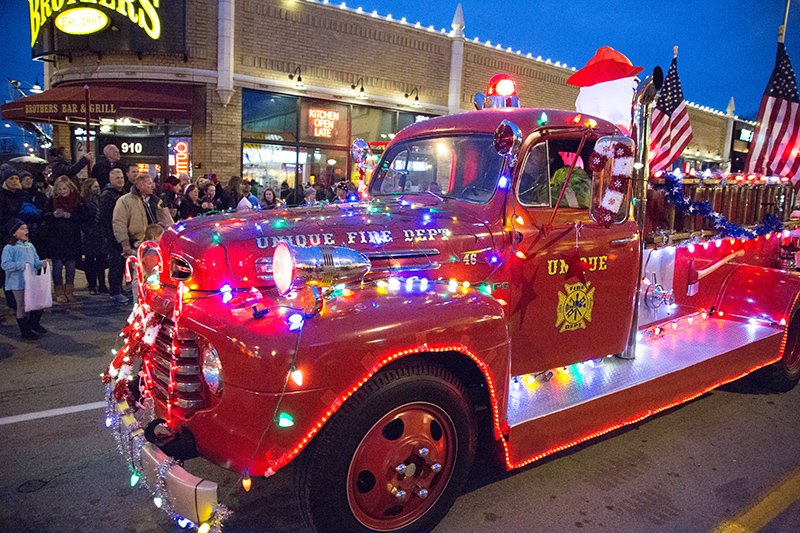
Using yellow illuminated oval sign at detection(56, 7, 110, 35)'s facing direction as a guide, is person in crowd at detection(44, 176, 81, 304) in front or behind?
in front

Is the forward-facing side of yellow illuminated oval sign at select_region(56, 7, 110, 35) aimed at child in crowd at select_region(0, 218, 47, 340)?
yes

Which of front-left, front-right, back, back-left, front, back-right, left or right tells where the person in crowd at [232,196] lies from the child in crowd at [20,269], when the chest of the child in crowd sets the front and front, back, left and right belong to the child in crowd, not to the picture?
left

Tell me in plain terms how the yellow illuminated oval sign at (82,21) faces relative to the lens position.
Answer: facing the viewer

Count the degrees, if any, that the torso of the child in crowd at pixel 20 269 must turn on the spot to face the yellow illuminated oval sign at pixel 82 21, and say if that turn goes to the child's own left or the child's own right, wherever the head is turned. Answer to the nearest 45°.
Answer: approximately 135° to the child's own left

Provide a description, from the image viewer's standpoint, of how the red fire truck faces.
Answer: facing the viewer and to the left of the viewer

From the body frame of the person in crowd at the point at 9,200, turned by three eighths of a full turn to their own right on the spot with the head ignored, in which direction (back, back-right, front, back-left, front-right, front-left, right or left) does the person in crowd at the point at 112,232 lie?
back

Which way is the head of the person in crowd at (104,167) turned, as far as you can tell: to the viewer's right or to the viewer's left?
to the viewer's right

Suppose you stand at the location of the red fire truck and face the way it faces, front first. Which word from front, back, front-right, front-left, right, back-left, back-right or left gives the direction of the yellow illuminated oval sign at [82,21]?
right

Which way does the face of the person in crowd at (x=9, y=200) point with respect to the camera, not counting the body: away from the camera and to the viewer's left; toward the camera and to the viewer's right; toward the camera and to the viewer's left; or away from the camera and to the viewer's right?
toward the camera and to the viewer's right

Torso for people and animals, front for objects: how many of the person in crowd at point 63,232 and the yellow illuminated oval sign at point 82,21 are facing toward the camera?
2

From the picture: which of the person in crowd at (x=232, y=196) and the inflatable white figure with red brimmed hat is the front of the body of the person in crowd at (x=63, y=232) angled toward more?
the inflatable white figure with red brimmed hat

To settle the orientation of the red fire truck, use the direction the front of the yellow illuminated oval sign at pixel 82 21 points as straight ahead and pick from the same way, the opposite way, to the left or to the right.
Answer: to the right

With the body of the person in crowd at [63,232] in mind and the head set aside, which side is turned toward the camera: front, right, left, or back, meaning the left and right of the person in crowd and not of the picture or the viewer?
front

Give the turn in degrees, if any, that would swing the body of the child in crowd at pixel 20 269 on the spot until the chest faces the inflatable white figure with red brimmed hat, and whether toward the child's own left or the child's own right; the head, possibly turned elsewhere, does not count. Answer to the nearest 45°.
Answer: approximately 45° to the child's own left

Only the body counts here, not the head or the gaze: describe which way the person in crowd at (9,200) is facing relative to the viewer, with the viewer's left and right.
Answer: facing the viewer and to the right of the viewer

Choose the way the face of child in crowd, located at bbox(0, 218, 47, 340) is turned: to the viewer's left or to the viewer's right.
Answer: to the viewer's right

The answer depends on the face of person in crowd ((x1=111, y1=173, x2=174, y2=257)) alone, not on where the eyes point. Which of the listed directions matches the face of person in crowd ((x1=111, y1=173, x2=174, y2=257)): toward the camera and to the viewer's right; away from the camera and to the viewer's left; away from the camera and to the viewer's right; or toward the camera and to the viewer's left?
toward the camera and to the viewer's right

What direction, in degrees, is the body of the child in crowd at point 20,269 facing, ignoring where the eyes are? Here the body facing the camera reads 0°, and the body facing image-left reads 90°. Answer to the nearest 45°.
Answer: approximately 315°
